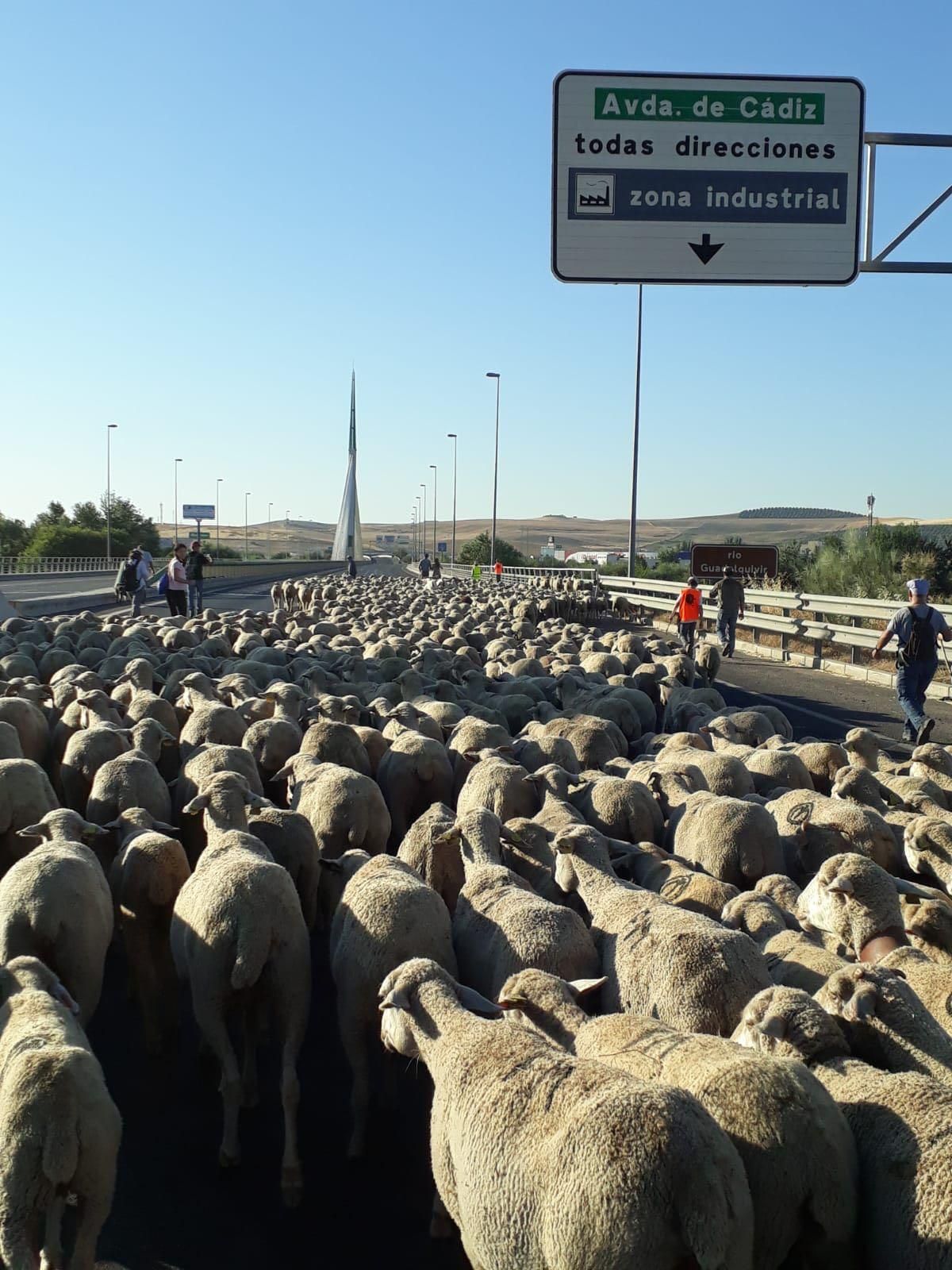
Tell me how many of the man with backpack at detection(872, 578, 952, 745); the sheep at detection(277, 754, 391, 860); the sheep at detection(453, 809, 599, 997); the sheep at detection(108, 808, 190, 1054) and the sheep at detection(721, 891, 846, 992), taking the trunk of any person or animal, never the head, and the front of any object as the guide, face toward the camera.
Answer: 0

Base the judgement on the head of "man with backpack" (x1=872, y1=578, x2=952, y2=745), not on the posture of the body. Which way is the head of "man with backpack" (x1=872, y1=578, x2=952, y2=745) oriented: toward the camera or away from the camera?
away from the camera

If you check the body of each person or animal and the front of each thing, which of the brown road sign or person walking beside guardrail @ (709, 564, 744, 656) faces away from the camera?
the person walking beside guardrail

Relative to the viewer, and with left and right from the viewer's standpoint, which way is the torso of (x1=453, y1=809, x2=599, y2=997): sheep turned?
facing away from the viewer and to the left of the viewer

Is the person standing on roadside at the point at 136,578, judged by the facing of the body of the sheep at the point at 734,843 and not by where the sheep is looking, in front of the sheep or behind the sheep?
in front

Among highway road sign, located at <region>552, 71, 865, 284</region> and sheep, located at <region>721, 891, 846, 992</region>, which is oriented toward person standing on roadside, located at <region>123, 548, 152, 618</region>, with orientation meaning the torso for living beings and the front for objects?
the sheep

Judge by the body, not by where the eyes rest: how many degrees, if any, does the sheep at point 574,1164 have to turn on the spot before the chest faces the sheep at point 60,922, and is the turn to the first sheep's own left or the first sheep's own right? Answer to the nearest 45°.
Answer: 0° — it already faces it

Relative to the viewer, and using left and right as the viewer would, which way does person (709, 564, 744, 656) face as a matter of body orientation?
facing away from the viewer

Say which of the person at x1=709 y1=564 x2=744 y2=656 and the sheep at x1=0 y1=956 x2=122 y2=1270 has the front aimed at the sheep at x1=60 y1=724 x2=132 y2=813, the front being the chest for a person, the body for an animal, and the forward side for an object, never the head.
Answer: the sheep at x1=0 y1=956 x2=122 y2=1270

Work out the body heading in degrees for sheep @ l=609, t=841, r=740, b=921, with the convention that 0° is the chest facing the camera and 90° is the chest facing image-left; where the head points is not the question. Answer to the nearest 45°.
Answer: approximately 135°

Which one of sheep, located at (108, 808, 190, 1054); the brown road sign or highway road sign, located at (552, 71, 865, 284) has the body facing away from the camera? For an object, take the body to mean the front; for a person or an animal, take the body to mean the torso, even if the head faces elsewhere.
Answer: the sheep

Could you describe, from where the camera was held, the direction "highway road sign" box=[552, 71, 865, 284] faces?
facing the viewer

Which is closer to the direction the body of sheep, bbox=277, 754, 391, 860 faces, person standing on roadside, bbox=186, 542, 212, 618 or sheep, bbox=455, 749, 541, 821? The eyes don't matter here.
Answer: the person standing on roadside

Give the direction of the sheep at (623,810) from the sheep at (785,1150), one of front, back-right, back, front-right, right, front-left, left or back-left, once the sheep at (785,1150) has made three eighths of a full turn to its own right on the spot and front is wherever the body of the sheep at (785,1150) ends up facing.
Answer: left

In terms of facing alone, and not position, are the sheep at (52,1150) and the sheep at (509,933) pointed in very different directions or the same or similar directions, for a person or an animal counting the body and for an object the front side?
same or similar directions

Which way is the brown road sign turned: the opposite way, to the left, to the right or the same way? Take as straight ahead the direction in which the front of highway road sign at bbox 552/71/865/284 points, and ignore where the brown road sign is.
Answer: the same way

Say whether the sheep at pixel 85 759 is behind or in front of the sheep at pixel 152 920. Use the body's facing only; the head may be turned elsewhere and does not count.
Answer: in front

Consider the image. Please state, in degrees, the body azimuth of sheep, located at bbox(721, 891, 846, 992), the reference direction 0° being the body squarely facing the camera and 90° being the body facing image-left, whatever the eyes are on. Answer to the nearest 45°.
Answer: approximately 135°

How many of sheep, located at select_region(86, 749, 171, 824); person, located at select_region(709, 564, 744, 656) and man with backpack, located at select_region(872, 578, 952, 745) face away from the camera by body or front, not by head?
3

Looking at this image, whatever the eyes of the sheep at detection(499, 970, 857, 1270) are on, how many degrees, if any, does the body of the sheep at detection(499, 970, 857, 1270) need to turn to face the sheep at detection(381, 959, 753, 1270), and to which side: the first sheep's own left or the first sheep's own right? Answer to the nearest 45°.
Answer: approximately 90° to the first sheep's own left
